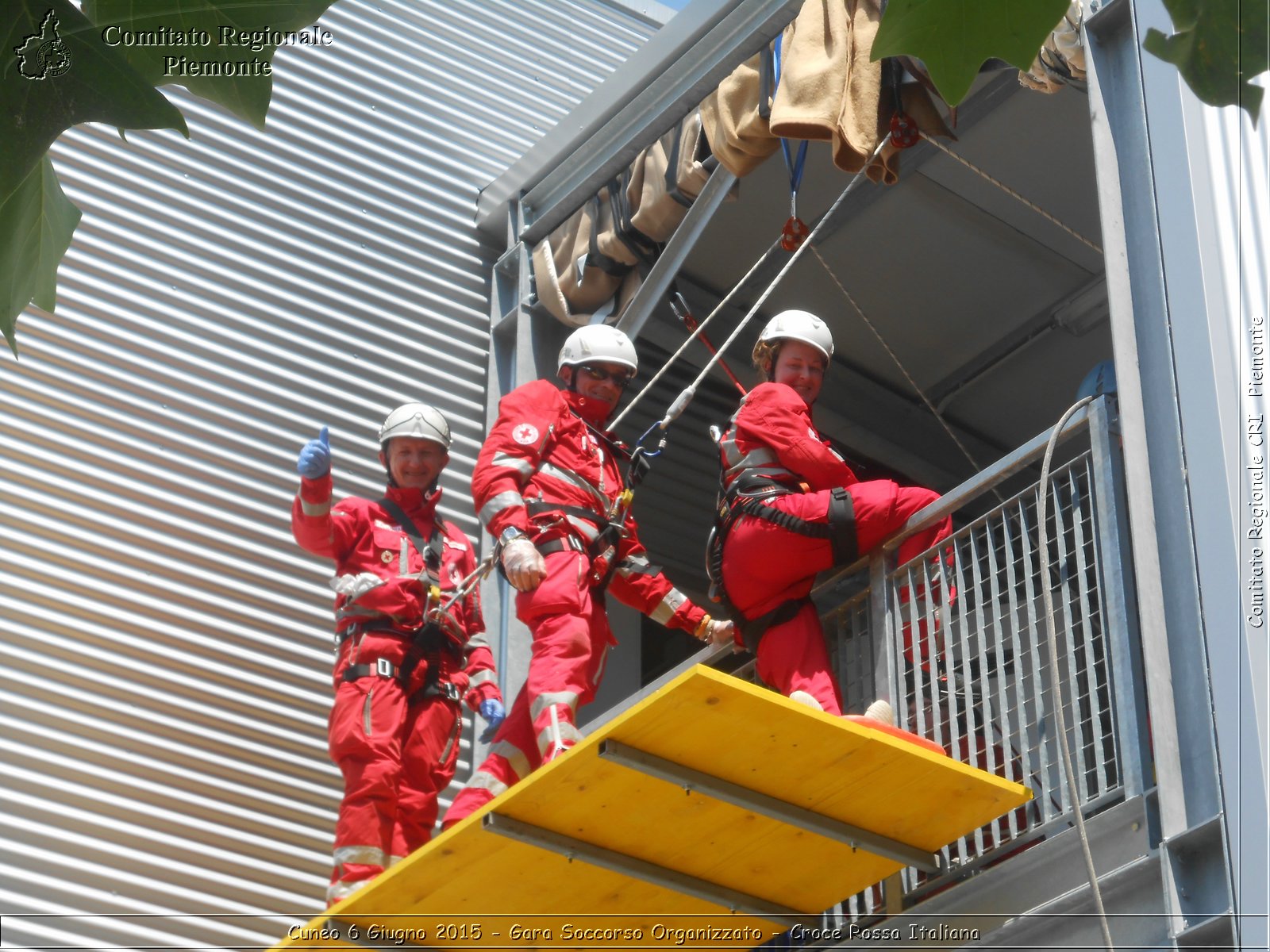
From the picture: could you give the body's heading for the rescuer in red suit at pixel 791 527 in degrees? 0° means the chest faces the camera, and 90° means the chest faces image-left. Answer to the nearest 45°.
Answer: approximately 270°

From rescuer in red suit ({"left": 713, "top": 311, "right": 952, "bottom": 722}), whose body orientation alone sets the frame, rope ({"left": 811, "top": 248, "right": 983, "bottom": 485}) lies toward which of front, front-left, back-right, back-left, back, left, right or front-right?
left

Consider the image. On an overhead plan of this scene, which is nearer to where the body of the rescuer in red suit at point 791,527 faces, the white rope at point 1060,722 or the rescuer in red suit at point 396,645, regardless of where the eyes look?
the white rope

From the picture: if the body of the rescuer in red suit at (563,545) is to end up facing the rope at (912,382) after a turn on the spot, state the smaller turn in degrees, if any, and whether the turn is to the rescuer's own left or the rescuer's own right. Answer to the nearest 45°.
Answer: approximately 90° to the rescuer's own left

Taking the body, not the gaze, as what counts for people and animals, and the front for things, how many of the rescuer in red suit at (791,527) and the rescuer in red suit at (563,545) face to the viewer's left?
0

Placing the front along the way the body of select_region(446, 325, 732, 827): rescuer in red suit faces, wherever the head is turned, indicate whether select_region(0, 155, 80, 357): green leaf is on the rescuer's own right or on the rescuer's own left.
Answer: on the rescuer's own right
